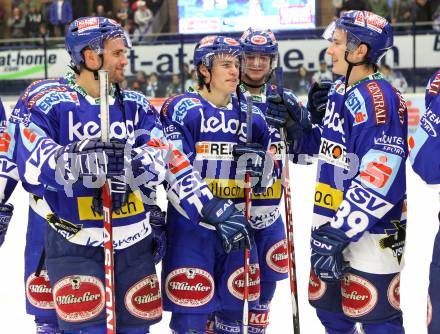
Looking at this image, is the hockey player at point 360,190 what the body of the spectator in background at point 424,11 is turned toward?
yes

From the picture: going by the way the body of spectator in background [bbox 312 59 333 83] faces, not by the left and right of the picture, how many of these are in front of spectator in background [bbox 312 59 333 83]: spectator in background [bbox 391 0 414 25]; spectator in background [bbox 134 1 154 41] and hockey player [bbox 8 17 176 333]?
1

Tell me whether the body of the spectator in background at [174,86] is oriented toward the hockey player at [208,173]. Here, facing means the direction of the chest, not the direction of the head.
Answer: yes

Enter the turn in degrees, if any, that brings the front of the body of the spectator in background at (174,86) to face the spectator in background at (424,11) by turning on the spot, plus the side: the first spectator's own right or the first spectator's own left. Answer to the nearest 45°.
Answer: approximately 90° to the first spectator's own left

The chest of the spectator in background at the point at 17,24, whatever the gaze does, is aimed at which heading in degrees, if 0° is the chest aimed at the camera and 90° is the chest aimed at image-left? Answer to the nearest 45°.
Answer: approximately 0°

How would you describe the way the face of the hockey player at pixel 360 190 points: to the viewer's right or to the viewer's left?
to the viewer's left

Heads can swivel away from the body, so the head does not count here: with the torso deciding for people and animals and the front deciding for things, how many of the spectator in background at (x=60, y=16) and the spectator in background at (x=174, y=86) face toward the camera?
2

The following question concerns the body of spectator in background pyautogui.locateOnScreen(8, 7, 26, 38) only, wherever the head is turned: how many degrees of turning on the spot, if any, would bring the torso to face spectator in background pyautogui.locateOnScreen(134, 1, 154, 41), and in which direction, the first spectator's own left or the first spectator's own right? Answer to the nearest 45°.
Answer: approximately 45° to the first spectator's own left

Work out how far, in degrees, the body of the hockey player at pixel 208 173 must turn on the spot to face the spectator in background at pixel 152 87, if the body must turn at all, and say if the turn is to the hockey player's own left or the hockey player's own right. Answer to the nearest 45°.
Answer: approximately 135° to the hockey player's own left
